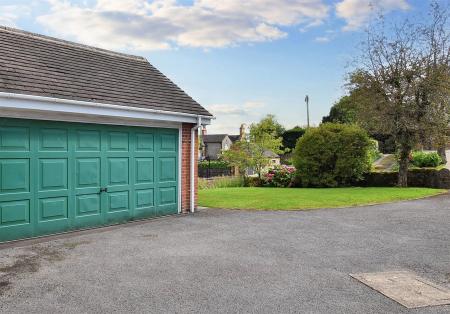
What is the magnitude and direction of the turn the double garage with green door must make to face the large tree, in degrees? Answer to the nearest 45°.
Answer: approximately 90° to its left

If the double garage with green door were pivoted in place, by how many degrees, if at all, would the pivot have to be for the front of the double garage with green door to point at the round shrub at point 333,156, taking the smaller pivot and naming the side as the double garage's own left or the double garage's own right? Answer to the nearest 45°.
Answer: approximately 90° to the double garage's own left

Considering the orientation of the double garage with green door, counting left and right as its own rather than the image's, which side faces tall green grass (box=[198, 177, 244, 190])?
left

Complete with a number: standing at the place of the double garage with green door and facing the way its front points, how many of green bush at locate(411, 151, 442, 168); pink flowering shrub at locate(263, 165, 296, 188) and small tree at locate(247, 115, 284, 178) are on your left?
3

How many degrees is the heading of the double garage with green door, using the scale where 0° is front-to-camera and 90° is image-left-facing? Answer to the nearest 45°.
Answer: approximately 315°

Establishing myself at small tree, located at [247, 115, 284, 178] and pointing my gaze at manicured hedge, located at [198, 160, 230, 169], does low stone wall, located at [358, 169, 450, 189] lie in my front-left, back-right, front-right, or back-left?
back-right

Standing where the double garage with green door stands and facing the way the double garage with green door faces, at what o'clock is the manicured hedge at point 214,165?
The manicured hedge is roughly at 8 o'clock from the double garage with green door.

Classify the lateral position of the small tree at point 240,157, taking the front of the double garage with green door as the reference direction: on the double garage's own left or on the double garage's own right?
on the double garage's own left

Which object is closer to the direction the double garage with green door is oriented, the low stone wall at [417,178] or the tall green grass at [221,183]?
the low stone wall

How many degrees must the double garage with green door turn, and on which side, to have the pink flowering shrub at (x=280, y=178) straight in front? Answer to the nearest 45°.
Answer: approximately 90° to its left
